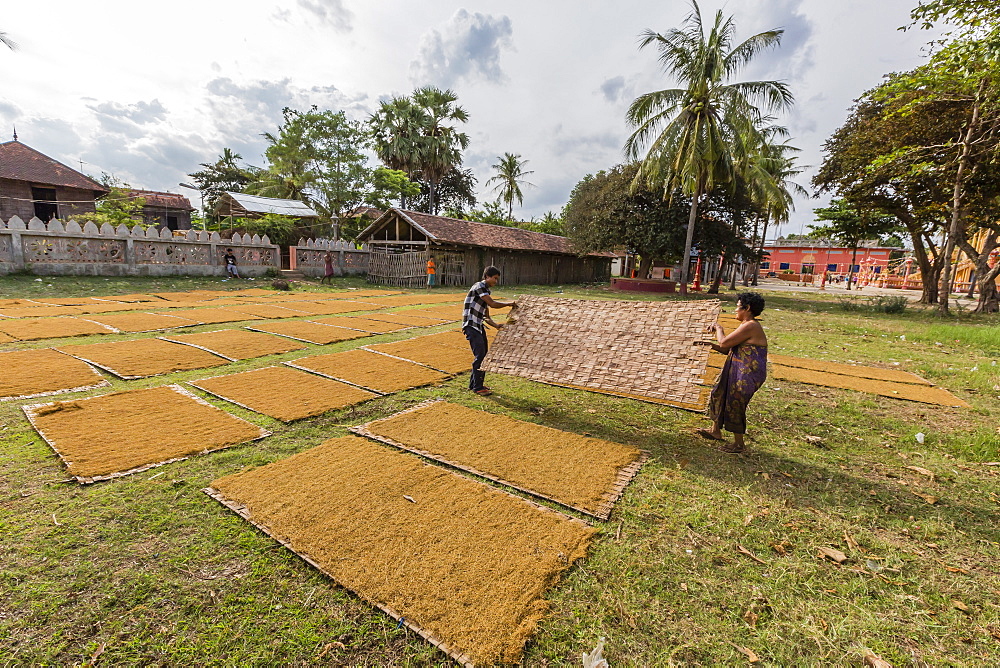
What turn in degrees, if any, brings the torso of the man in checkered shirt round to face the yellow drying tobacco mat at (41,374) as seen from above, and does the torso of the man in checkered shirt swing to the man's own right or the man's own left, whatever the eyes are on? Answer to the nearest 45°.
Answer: approximately 180°

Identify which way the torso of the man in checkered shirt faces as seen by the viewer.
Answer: to the viewer's right

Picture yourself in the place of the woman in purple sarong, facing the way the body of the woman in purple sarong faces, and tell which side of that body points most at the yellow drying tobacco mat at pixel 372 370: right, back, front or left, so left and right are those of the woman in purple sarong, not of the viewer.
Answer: front

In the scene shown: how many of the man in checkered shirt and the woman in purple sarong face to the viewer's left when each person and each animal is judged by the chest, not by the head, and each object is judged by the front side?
1

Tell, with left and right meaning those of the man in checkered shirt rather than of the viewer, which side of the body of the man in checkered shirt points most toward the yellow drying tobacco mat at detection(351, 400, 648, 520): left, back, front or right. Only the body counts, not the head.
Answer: right

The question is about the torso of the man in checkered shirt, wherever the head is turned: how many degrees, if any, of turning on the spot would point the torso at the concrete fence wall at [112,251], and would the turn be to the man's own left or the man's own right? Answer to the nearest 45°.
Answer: approximately 135° to the man's own left

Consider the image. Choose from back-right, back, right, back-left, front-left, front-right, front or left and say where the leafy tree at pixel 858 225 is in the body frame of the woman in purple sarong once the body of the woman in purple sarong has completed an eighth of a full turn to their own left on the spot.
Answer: back-right

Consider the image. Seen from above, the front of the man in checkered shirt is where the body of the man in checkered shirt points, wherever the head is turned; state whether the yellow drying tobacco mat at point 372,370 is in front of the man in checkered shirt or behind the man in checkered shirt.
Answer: behind

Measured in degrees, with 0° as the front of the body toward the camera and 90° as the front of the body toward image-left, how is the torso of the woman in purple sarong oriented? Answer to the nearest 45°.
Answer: approximately 90°

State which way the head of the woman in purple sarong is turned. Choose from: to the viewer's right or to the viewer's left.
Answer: to the viewer's left

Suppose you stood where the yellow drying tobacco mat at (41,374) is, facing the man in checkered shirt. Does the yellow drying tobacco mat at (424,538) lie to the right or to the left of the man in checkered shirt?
right

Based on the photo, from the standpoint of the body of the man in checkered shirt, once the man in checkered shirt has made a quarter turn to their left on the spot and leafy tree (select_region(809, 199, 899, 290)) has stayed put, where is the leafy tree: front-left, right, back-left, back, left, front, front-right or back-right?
front-right

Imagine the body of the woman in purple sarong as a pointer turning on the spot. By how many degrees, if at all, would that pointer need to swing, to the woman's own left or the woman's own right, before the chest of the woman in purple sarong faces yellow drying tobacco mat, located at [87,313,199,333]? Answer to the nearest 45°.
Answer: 0° — they already face it
